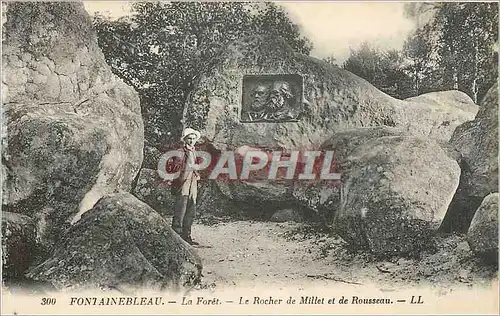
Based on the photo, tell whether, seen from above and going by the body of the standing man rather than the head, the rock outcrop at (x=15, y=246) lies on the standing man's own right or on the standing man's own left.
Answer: on the standing man's own right

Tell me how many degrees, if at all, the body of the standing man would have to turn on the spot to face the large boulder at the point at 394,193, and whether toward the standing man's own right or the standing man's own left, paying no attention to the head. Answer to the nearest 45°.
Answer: approximately 45° to the standing man's own left

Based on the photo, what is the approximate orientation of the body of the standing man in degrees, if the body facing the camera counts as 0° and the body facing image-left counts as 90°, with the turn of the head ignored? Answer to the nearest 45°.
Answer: approximately 315°

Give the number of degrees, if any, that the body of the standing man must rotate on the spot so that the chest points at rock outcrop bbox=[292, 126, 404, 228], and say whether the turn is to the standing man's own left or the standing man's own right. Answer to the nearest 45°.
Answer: approximately 45° to the standing man's own left

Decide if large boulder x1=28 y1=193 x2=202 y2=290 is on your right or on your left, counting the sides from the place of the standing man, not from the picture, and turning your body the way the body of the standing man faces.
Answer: on your right

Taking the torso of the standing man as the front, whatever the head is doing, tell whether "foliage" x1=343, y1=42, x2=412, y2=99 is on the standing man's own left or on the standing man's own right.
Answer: on the standing man's own left
